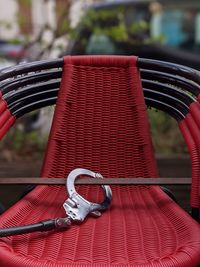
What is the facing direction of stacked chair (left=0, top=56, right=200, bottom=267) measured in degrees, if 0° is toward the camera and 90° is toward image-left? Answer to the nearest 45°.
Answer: approximately 0°
